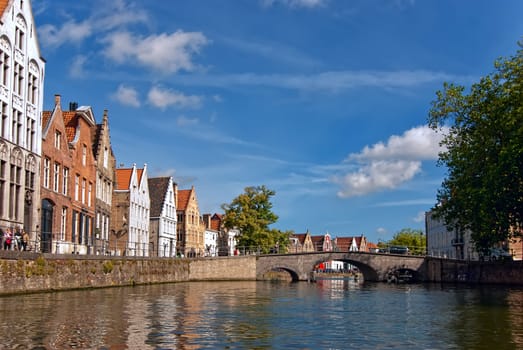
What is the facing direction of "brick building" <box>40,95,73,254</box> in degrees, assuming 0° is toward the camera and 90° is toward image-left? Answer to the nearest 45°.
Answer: approximately 315°

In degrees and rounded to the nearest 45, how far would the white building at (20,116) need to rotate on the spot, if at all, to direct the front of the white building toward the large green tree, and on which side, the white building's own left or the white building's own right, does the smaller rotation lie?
approximately 45° to the white building's own left

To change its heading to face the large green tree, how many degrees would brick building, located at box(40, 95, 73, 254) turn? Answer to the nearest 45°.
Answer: approximately 45° to its left

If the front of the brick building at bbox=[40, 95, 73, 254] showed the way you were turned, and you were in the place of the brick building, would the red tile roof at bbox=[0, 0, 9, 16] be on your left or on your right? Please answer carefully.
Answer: on your right

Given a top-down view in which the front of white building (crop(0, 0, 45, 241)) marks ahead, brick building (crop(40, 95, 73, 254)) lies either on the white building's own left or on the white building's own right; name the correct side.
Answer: on the white building's own left

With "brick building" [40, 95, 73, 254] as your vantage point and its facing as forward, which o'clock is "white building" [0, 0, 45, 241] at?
The white building is roughly at 2 o'clock from the brick building.

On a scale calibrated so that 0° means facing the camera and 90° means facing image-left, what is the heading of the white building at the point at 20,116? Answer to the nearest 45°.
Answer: approximately 315°
